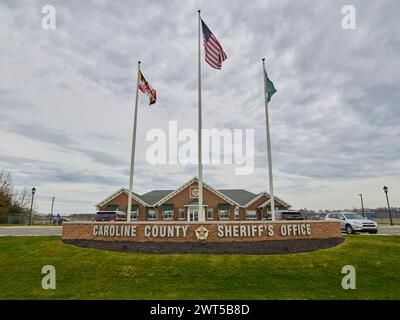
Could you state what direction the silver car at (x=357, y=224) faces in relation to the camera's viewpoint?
facing the viewer and to the right of the viewer

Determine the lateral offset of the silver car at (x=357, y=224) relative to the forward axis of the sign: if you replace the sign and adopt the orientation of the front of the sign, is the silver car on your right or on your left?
on your left

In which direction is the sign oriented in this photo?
toward the camera

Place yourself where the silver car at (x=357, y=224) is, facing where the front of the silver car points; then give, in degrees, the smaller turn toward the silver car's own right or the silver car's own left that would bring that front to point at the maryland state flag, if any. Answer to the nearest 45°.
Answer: approximately 90° to the silver car's own right

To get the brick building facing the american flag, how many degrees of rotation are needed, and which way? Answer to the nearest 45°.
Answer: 0° — it already faces it

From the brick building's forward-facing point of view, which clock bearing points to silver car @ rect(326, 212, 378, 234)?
The silver car is roughly at 11 o'clock from the brick building.

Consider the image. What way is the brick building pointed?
toward the camera

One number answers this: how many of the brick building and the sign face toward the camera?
2

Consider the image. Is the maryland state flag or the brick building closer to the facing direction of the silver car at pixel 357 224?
the maryland state flag
